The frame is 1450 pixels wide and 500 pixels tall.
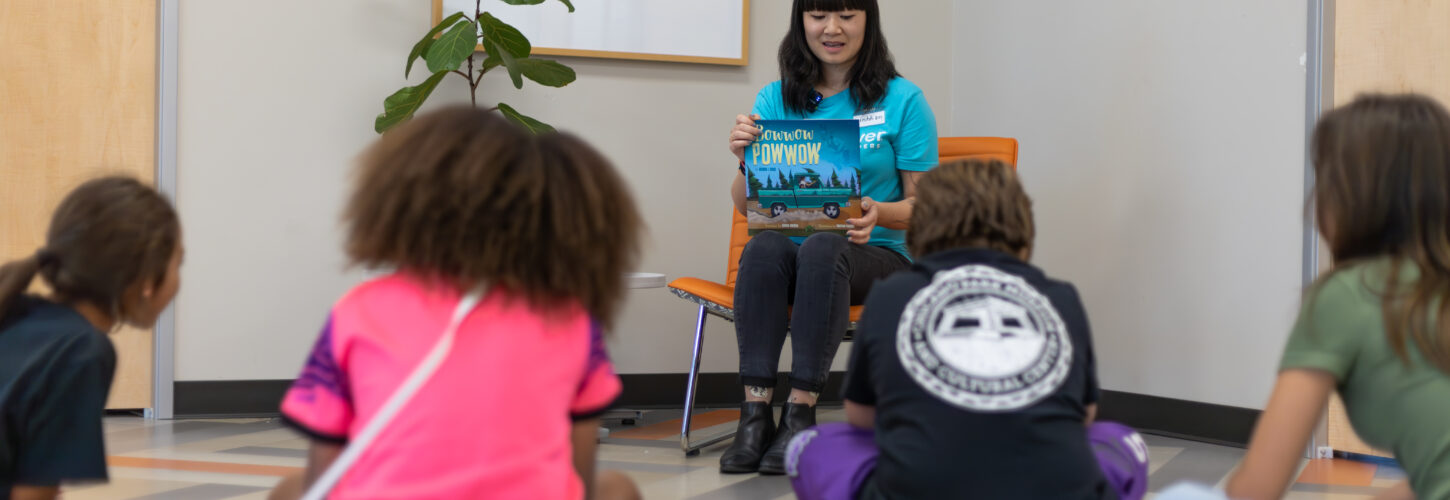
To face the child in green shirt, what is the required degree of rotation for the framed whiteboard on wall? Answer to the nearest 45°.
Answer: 0° — it already faces them

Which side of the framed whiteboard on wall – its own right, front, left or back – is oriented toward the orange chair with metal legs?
front

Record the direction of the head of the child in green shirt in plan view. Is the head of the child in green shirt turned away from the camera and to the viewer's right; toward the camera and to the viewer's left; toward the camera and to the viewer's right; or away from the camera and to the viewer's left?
away from the camera and to the viewer's left

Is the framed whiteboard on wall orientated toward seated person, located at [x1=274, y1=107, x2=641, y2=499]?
yes

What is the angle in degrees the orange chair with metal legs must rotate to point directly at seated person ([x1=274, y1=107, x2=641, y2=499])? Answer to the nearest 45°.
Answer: approximately 45° to its left

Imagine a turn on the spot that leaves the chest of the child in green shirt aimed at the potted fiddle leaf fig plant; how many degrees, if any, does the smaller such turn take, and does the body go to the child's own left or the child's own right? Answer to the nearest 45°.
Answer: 0° — they already face it

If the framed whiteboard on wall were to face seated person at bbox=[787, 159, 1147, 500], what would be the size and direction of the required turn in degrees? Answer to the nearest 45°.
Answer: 0° — it already faces them

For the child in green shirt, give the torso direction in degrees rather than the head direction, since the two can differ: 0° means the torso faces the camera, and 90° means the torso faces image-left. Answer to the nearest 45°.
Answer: approximately 135°

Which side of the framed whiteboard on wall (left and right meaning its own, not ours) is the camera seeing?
front

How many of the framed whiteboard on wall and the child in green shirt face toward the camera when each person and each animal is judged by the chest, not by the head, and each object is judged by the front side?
1

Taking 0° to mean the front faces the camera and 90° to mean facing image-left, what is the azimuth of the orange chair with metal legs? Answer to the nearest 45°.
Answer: approximately 45°
